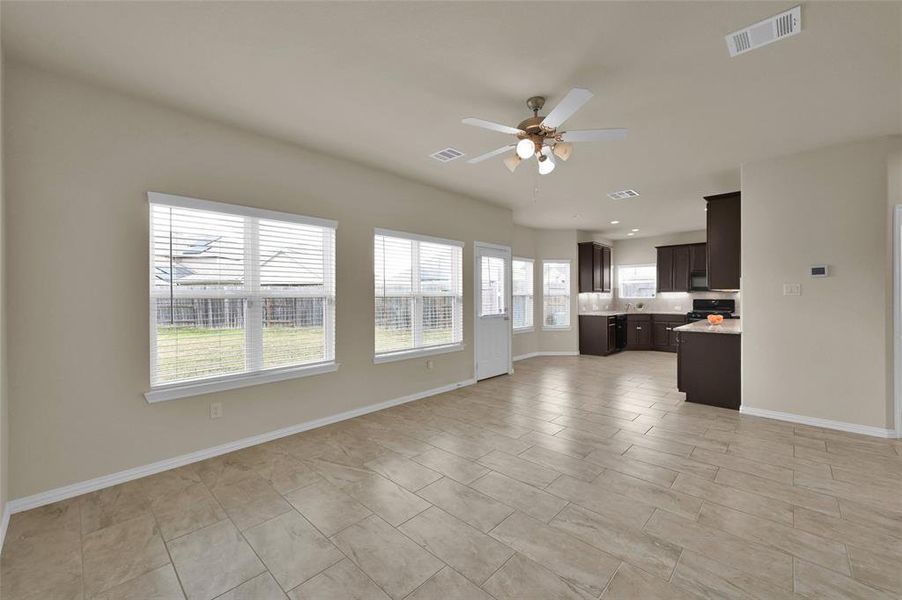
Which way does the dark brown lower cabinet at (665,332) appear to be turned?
toward the camera

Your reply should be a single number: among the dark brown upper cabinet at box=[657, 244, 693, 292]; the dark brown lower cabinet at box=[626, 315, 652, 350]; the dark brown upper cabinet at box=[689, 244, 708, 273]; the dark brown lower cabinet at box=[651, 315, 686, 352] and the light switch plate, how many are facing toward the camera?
5

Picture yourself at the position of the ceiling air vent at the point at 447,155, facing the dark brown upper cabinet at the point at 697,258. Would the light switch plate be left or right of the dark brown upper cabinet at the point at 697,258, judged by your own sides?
right

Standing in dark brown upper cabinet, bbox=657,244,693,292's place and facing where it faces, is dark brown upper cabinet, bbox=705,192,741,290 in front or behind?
in front

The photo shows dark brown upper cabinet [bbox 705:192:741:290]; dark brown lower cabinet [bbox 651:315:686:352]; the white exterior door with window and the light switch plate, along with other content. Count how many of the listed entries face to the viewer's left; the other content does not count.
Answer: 1

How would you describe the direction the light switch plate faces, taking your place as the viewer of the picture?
facing the viewer

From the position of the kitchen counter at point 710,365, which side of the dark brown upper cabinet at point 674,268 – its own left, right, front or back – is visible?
front

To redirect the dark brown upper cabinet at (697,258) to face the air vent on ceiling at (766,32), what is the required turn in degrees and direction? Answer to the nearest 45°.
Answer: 0° — it already faces it

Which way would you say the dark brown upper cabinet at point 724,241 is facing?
to the viewer's left

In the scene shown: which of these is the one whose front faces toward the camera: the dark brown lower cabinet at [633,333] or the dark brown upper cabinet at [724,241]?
the dark brown lower cabinet

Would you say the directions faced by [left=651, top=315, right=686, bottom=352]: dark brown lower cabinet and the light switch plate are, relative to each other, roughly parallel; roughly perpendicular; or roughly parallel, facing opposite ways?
roughly parallel

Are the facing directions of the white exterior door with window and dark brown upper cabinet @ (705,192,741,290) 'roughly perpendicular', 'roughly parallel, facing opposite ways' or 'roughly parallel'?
roughly parallel, facing opposite ways
